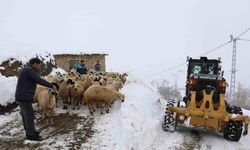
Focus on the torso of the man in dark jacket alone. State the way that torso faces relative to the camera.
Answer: to the viewer's right

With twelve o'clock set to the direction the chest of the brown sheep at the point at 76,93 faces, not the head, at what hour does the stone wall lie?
The stone wall is roughly at 6 o'clock from the brown sheep.

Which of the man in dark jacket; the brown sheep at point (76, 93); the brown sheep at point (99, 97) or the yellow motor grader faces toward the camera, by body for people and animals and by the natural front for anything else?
the brown sheep at point (76, 93)

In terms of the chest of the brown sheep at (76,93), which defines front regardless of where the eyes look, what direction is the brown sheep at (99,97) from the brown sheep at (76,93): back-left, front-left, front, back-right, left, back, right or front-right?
front-left

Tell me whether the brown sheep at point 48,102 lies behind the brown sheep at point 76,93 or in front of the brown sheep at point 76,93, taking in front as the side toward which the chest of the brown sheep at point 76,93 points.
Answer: in front

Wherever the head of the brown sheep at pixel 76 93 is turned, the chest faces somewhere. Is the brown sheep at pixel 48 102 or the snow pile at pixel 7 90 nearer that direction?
the brown sheep

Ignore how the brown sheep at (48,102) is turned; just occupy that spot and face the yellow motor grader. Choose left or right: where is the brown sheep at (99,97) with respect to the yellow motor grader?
left
